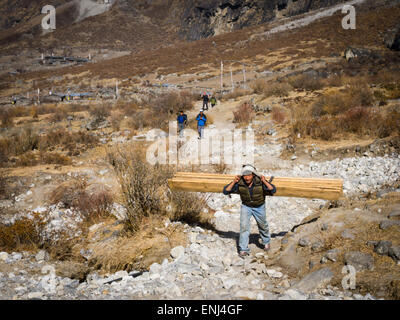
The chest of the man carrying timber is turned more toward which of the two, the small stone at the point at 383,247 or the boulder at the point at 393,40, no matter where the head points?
the small stone

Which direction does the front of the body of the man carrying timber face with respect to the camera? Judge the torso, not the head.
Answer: toward the camera

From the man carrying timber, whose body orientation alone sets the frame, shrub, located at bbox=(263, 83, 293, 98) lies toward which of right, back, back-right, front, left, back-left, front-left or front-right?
back

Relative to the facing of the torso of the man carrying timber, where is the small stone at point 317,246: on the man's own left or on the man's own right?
on the man's own left

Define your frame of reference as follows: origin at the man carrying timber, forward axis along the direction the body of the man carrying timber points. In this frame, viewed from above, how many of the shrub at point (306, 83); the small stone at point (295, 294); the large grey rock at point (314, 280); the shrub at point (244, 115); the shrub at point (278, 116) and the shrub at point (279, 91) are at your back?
4

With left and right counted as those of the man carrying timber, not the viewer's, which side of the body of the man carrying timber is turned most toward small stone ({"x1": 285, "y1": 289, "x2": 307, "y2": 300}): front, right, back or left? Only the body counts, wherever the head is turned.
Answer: front

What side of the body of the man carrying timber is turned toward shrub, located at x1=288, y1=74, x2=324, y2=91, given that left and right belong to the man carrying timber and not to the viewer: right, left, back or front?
back

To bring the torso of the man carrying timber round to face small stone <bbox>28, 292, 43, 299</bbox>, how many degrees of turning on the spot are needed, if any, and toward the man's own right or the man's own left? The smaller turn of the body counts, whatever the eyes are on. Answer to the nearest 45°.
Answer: approximately 45° to the man's own right

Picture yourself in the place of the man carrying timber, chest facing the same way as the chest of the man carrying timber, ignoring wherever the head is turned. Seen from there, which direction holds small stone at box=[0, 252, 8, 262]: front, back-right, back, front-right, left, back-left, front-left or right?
right

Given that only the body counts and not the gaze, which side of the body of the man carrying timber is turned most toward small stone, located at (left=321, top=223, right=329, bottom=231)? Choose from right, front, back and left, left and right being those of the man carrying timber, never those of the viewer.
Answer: left

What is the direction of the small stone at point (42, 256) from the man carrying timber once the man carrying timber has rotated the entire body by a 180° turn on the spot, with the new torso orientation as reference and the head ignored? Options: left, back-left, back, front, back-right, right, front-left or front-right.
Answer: left

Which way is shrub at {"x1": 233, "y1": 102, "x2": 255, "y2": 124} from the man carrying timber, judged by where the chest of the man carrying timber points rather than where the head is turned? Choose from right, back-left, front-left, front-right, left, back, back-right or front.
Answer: back

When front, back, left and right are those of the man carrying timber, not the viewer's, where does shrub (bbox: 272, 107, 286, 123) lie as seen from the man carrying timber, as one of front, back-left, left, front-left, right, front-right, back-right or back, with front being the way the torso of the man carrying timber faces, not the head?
back
